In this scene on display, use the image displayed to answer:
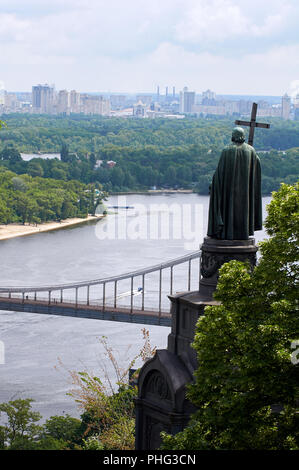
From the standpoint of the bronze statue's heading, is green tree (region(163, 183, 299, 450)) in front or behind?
behind

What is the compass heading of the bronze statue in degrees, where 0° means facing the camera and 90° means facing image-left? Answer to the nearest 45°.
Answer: approximately 180°
